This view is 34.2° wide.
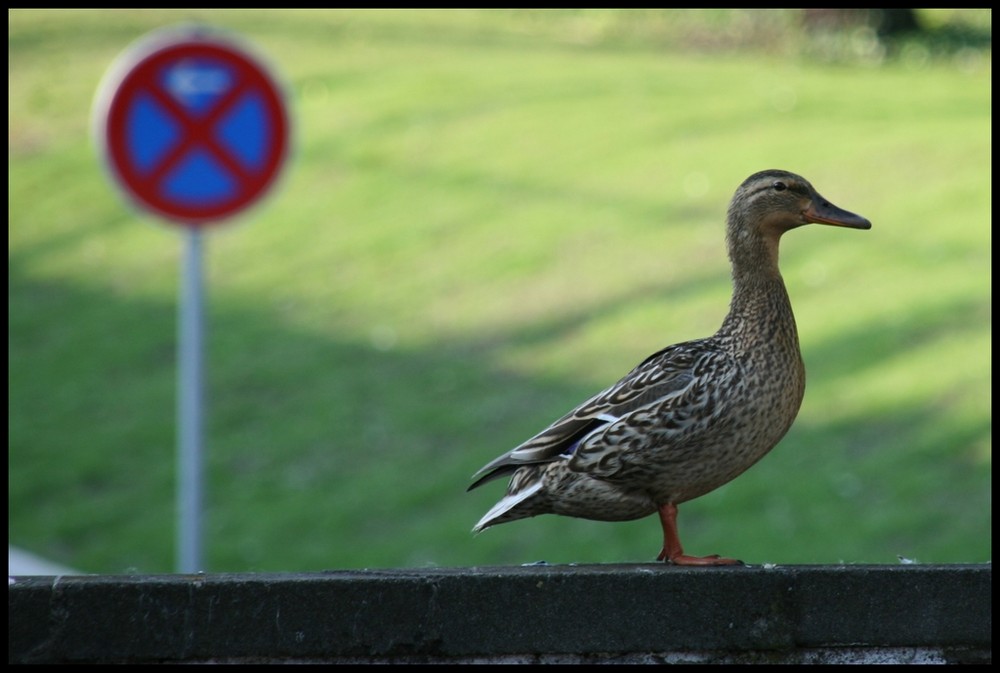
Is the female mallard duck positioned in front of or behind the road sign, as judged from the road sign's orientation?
in front

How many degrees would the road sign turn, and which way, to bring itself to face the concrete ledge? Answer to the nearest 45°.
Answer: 0° — it already faces it

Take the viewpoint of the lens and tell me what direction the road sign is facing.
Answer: facing the viewer

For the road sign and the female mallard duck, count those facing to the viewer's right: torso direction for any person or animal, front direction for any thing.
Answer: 1

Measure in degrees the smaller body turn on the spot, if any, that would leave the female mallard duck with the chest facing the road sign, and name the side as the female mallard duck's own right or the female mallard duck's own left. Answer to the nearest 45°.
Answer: approximately 135° to the female mallard duck's own left

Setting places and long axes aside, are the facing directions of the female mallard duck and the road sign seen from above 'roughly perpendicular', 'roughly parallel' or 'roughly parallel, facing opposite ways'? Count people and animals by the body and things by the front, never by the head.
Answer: roughly perpendicular

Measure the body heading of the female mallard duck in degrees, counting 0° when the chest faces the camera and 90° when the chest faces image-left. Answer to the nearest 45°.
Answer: approximately 270°

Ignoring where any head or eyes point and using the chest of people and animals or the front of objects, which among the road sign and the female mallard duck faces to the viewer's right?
the female mallard duck
